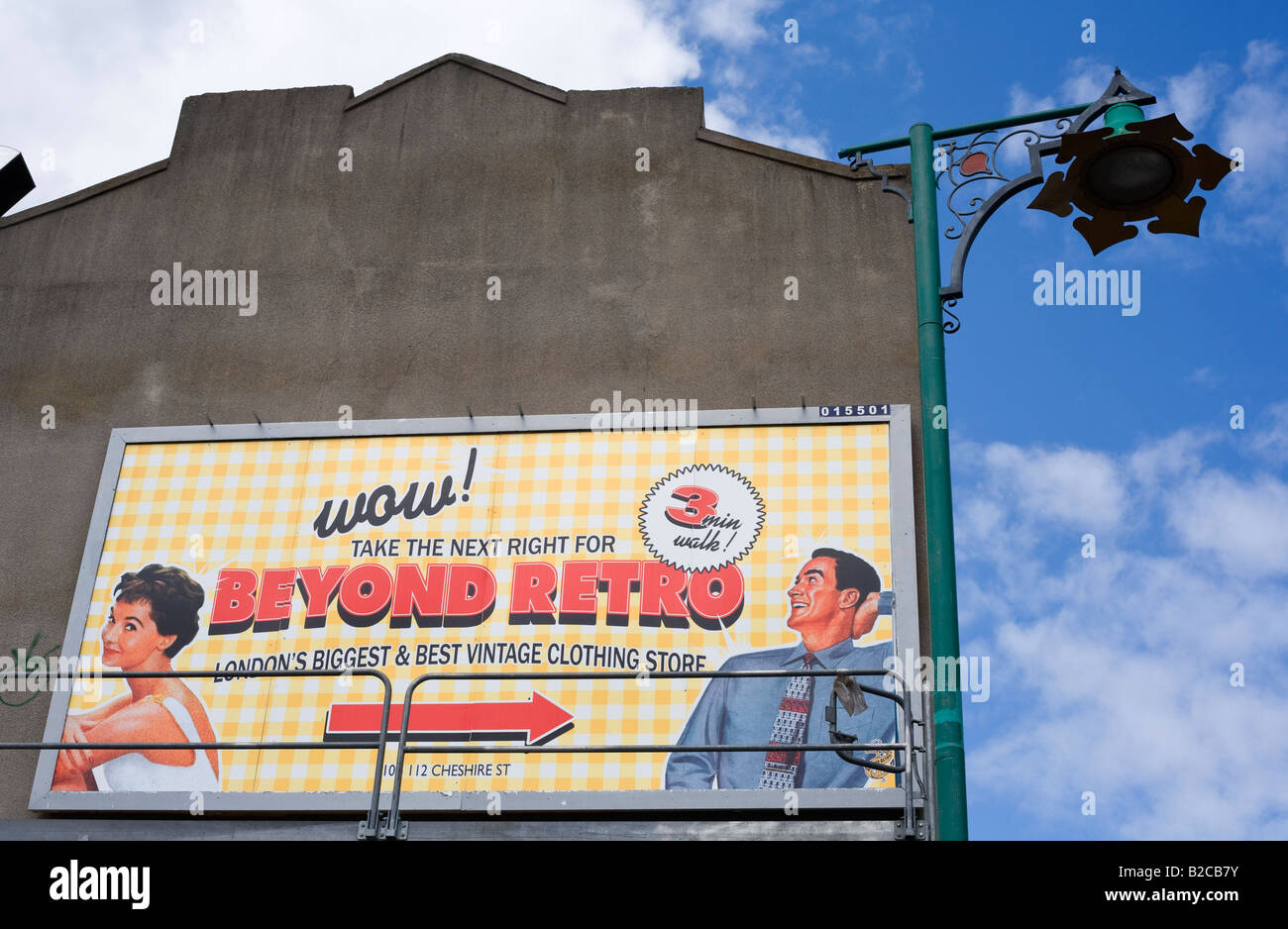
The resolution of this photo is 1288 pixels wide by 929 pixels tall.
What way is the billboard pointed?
toward the camera
